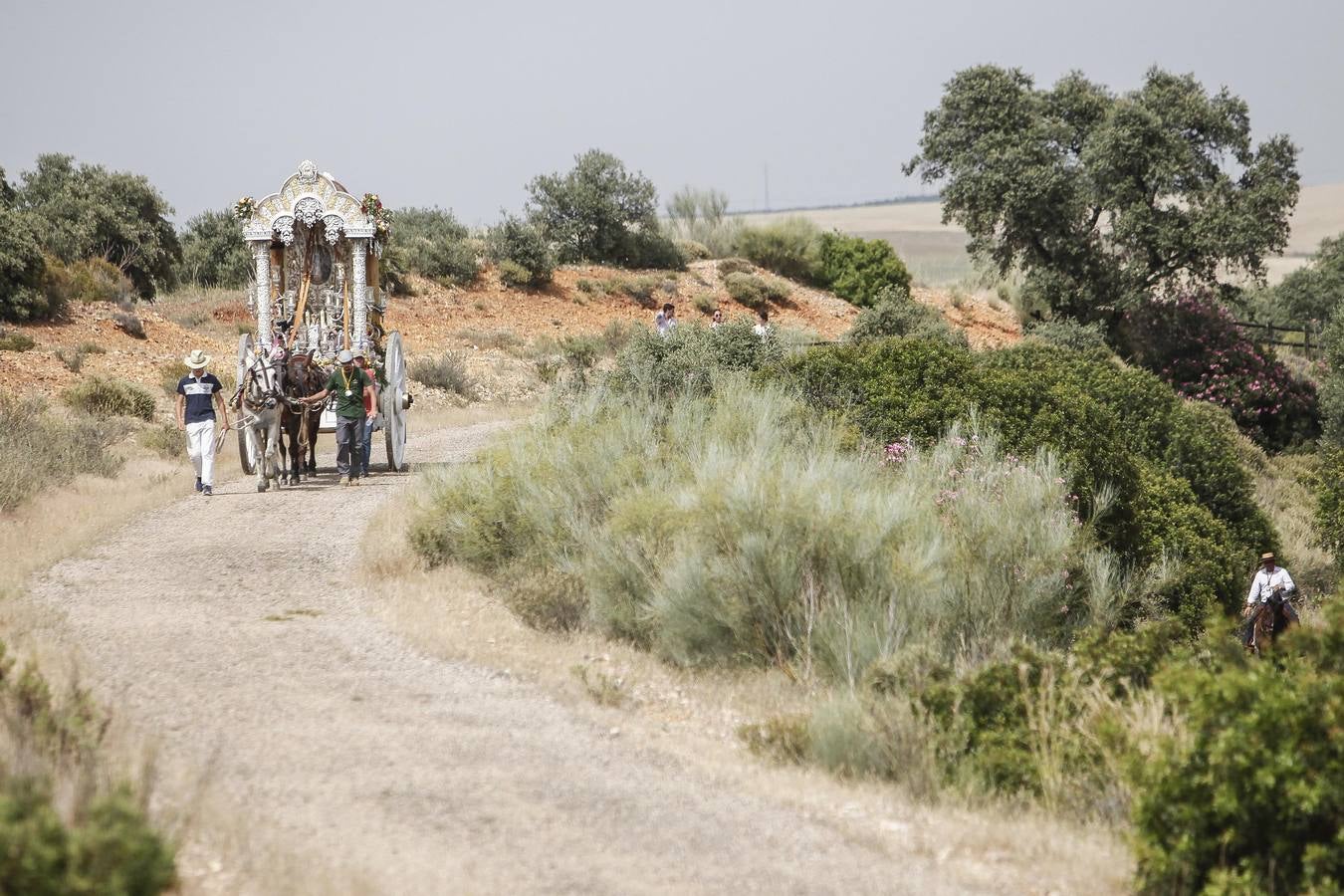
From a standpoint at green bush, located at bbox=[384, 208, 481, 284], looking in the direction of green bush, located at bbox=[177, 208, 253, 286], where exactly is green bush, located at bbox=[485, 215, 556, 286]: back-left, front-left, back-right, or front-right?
back-right

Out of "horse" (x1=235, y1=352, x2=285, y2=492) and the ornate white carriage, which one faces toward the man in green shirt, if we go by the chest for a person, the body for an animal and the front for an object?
the ornate white carriage

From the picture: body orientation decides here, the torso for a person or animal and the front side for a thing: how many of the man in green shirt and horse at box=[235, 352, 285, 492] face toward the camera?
2

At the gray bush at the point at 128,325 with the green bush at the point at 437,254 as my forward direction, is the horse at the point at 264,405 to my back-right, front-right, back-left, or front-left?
back-right

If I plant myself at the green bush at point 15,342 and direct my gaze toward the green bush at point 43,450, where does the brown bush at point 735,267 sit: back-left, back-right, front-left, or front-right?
back-left

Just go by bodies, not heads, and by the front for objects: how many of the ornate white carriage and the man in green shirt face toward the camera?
2

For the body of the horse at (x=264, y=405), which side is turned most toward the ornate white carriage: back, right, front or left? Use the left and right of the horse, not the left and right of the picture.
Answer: back

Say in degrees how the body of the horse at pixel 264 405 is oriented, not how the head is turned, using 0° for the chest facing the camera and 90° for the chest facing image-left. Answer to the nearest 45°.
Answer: approximately 0°
